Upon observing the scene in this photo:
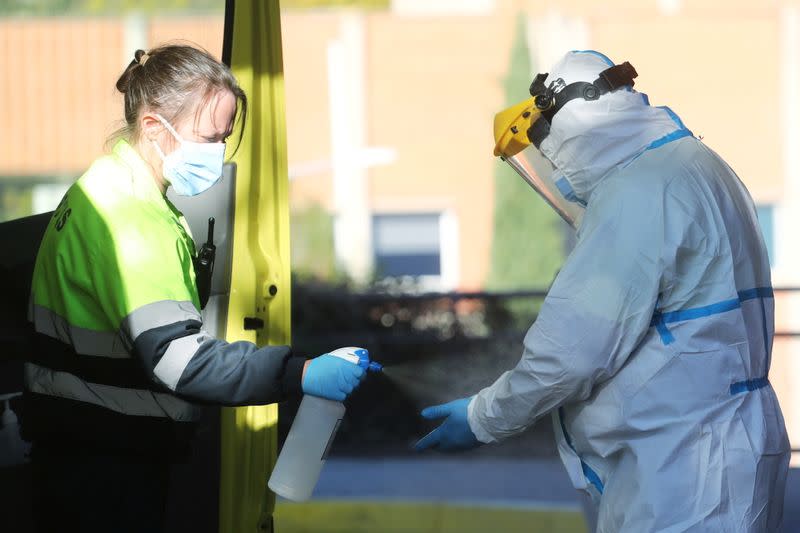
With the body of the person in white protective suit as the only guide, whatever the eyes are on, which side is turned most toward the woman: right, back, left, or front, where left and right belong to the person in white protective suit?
front

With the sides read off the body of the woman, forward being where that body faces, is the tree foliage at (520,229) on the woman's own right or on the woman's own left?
on the woman's own left

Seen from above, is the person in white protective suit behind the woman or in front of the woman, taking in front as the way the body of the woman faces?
in front

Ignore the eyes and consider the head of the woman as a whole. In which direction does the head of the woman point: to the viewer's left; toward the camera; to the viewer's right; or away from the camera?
to the viewer's right

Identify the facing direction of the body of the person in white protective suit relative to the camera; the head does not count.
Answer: to the viewer's left

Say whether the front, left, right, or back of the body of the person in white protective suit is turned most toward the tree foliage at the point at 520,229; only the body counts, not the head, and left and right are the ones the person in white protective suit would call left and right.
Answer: right

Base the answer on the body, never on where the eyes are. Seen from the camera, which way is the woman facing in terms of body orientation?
to the viewer's right

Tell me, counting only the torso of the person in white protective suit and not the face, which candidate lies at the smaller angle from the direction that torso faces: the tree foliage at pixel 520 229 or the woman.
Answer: the woman

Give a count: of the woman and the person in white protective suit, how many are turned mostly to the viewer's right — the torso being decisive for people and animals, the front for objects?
1
